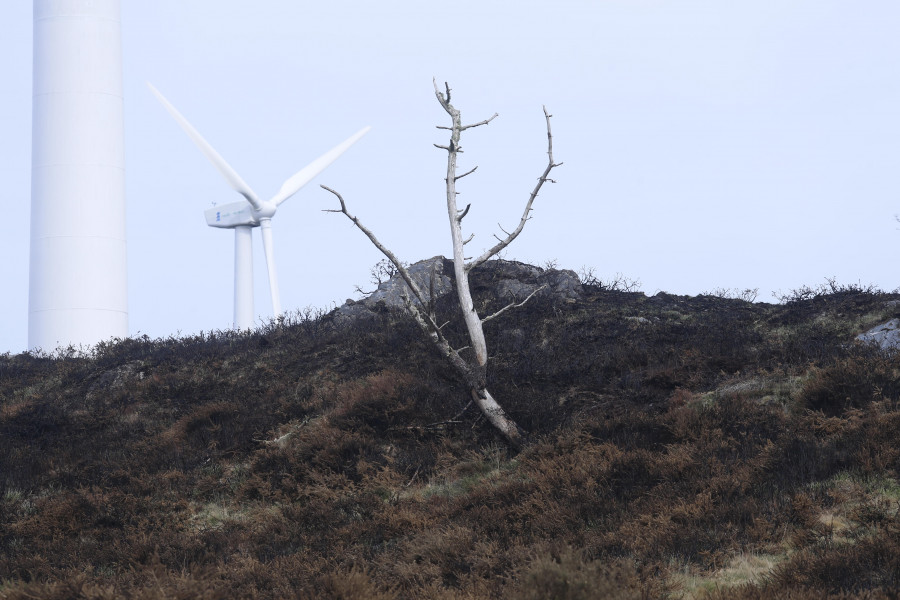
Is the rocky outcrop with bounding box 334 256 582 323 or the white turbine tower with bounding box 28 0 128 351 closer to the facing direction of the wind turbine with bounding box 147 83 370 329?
the rocky outcrop

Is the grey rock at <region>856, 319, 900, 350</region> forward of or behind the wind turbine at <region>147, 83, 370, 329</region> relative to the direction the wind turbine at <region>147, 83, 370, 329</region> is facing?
forward

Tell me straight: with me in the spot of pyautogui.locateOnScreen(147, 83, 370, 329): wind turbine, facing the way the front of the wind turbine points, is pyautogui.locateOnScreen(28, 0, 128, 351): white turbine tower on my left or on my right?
on my right

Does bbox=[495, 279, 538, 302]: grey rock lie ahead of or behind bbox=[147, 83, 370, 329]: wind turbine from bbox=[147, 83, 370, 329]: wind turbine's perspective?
ahead

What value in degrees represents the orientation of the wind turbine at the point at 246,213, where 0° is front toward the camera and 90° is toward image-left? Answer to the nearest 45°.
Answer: approximately 315°

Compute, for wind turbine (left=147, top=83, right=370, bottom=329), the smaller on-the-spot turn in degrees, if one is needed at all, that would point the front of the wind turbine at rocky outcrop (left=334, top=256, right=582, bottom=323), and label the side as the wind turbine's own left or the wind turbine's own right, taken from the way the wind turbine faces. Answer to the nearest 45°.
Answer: approximately 45° to the wind turbine's own right

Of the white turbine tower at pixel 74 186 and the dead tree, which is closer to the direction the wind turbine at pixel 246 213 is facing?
the dead tree

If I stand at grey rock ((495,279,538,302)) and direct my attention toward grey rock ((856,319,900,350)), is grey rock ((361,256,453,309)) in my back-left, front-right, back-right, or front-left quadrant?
back-right

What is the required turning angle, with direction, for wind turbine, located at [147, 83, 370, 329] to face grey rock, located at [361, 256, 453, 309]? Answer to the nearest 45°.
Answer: approximately 45° to its right

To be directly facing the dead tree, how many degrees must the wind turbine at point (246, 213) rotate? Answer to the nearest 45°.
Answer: approximately 45° to its right
